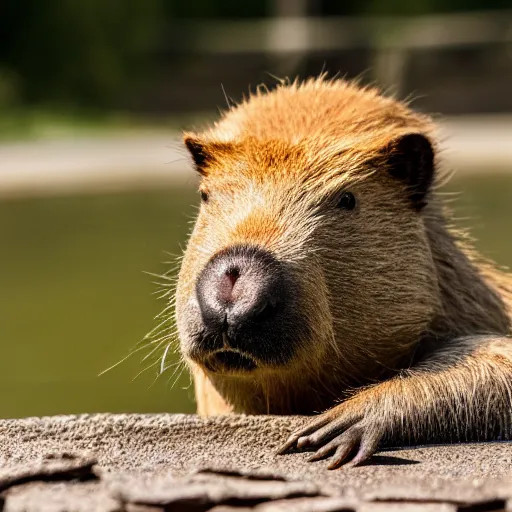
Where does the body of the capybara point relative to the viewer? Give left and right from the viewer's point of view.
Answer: facing the viewer and to the left of the viewer
